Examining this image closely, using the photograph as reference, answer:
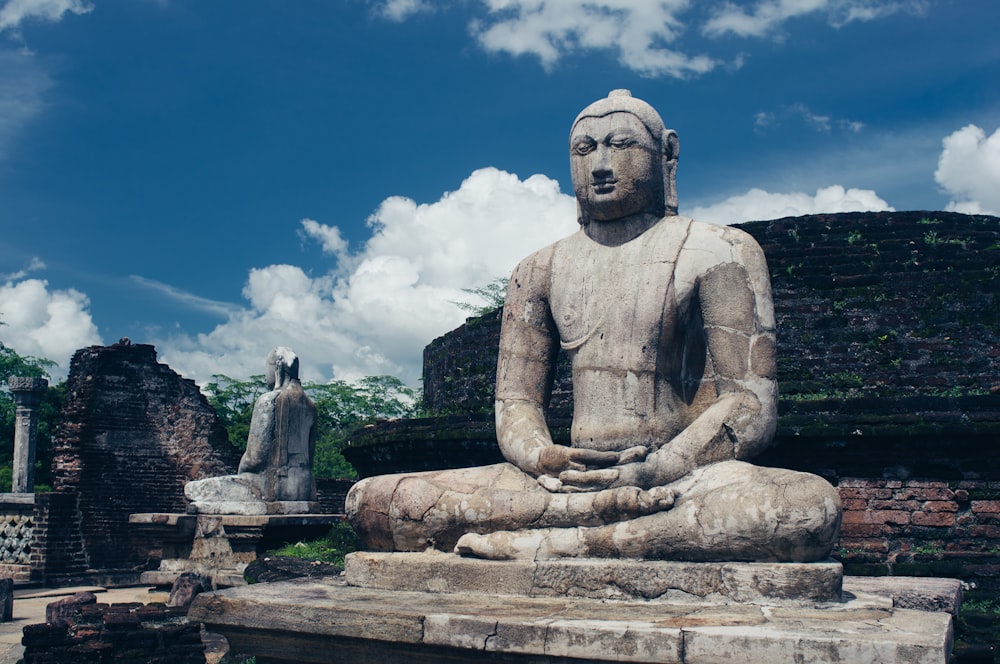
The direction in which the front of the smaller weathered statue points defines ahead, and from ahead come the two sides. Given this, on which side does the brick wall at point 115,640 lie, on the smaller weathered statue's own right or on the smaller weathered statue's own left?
on the smaller weathered statue's own left

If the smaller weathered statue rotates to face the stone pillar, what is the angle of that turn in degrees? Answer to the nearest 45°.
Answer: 0° — it already faces it

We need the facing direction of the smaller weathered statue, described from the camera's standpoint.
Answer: facing away from the viewer and to the left of the viewer

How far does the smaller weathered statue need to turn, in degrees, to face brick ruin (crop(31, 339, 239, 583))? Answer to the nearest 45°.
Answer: approximately 45° to its right

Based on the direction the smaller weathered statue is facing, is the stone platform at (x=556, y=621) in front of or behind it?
behind

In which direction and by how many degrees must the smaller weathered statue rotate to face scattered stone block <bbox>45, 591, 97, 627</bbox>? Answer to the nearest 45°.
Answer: approximately 90° to its left

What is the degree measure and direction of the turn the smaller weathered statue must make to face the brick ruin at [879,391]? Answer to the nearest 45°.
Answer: approximately 180°

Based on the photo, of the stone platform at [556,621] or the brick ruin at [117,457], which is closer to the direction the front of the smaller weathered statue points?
the brick ruin
